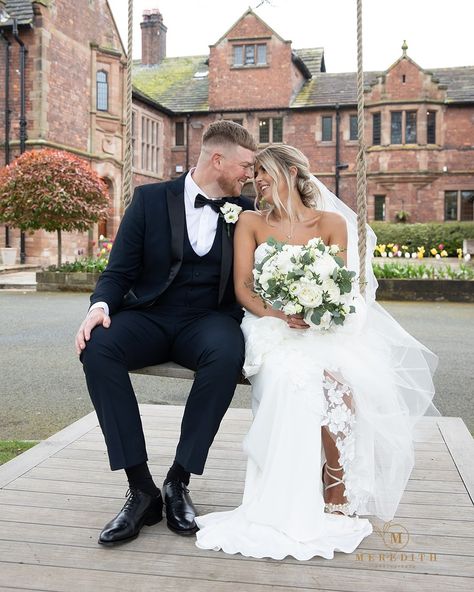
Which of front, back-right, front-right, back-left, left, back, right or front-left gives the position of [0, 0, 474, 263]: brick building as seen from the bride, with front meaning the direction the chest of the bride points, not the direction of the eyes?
back

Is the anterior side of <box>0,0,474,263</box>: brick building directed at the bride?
yes

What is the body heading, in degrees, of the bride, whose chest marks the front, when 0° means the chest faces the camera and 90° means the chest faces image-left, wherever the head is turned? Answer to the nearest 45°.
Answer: approximately 0°

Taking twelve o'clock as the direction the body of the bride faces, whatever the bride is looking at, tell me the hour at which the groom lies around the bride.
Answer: The groom is roughly at 4 o'clock from the bride.

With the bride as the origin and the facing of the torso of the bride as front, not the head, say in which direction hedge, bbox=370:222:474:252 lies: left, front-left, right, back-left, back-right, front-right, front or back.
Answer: back

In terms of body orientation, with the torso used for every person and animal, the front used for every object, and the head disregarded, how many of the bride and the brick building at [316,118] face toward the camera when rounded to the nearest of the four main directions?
2

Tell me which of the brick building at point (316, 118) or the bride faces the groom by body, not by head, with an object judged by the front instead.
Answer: the brick building

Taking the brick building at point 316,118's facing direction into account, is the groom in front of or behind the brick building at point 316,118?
in front

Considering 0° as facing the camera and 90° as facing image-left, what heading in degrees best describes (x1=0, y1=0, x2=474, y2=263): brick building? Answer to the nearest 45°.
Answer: approximately 0°
